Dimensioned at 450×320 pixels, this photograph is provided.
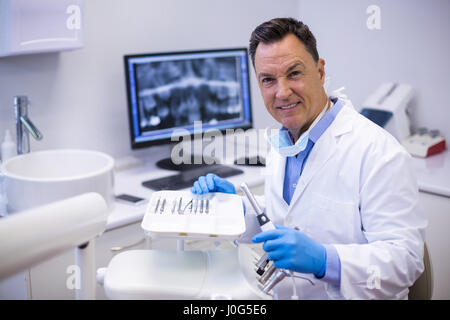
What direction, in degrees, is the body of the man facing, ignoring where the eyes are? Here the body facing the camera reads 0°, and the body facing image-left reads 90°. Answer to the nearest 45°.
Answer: approximately 45°

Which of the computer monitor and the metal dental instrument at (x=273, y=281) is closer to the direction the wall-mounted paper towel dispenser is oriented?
the metal dental instrument

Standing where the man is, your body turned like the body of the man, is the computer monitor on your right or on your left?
on your right
